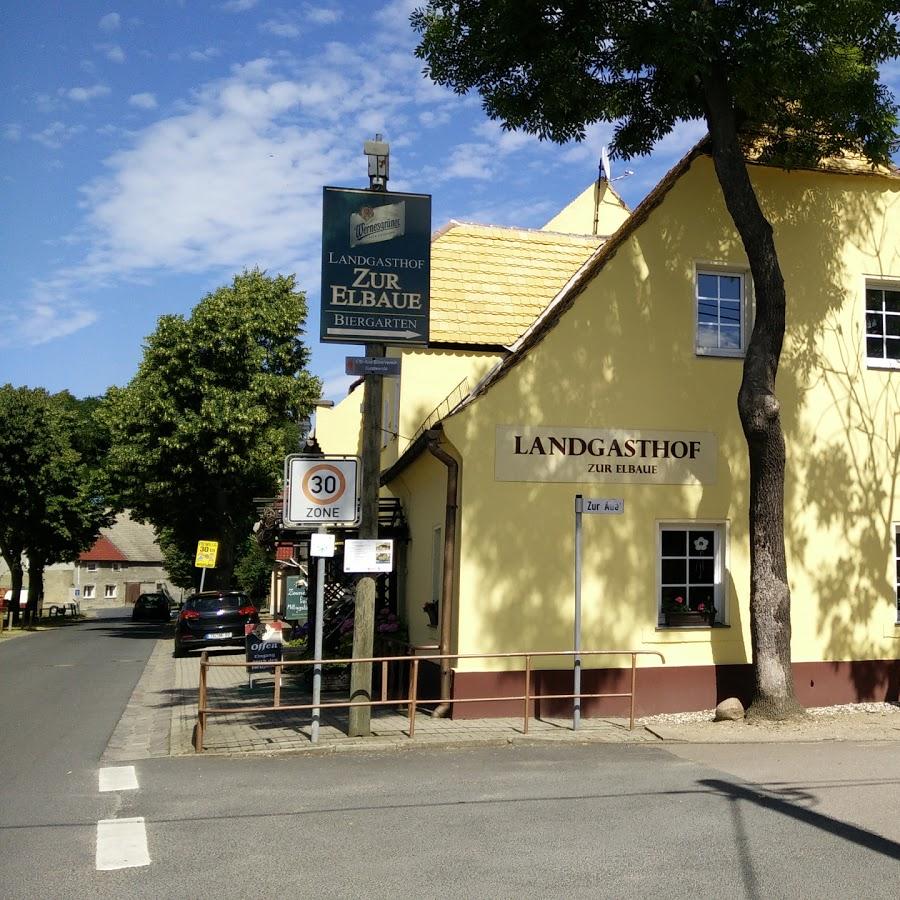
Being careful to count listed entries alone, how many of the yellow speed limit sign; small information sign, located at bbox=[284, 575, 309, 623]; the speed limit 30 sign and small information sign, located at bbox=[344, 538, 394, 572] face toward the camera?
4

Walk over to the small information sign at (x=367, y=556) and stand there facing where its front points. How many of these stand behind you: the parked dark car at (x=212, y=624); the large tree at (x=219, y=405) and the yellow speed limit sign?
3

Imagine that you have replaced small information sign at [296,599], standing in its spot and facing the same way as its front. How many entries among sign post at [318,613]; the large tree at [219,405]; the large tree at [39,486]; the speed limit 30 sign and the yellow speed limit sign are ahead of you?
2

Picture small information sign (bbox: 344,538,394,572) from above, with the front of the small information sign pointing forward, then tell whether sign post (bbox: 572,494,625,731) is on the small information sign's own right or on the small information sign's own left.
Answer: on the small information sign's own left

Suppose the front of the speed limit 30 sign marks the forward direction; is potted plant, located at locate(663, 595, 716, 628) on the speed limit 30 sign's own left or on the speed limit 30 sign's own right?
on the speed limit 30 sign's own left

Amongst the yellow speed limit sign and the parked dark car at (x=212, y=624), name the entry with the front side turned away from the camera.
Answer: the parked dark car

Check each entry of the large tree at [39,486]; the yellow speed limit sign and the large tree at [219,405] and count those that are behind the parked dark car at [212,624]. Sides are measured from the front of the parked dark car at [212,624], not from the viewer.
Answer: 0

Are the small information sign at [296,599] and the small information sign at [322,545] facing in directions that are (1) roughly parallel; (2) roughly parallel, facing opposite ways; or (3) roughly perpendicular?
roughly parallel

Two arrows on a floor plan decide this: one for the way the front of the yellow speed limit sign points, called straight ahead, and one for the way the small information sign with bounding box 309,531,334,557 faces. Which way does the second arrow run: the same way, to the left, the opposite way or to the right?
the same way

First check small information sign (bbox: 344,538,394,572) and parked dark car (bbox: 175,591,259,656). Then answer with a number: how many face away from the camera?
1

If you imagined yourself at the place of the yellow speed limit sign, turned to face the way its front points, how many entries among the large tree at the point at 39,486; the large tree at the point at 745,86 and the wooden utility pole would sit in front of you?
2

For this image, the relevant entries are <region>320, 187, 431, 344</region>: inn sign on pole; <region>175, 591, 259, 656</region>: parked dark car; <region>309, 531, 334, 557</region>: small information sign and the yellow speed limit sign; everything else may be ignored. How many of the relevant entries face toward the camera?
3

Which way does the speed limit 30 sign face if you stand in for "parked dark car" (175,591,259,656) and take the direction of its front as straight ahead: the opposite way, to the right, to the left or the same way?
the opposite way

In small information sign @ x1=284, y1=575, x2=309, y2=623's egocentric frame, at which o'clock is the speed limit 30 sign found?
The speed limit 30 sign is roughly at 12 o'clock from the small information sign.

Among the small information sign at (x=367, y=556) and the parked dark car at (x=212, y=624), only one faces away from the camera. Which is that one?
the parked dark car

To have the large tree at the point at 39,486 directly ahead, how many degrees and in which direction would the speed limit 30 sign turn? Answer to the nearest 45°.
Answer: approximately 180°

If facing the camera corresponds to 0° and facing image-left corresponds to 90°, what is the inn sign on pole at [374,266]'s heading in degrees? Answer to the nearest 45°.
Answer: approximately 0°

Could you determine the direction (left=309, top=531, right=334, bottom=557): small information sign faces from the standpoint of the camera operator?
facing the viewer

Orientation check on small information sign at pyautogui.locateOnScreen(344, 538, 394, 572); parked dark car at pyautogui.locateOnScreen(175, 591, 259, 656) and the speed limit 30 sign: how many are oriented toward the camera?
2

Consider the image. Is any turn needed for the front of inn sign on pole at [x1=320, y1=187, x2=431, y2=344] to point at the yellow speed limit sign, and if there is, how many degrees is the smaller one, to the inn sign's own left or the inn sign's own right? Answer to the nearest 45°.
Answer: approximately 180°

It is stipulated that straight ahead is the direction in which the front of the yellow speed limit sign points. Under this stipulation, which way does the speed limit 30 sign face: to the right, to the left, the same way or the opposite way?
the same way
